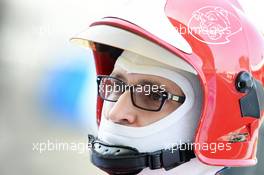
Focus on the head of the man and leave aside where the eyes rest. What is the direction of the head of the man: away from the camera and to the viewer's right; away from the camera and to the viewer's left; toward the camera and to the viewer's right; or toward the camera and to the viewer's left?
toward the camera and to the viewer's left
